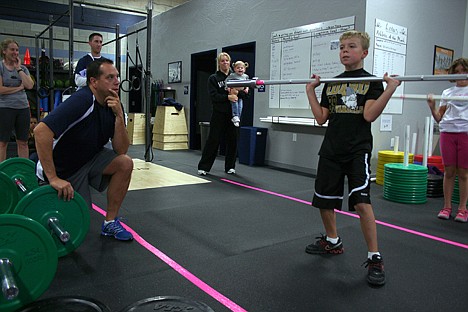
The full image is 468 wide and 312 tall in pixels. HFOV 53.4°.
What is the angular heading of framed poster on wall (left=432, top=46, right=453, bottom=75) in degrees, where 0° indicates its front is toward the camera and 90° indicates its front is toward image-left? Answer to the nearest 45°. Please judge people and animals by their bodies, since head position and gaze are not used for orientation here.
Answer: approximately 315°

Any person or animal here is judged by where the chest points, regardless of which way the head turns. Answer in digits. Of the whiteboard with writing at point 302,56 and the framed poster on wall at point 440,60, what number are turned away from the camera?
0

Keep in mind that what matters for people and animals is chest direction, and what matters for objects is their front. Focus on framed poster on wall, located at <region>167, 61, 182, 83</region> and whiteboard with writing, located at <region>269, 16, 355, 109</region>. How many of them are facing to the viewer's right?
0

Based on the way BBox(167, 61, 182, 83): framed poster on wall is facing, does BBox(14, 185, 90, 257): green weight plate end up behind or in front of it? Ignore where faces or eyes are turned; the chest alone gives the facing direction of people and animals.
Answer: in front

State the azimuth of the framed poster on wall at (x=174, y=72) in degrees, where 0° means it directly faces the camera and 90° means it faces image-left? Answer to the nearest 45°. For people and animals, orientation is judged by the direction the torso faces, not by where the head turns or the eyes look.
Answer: approximately 45°

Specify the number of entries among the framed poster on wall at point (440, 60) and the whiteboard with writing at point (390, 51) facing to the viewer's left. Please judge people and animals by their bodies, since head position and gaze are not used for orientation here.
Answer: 0

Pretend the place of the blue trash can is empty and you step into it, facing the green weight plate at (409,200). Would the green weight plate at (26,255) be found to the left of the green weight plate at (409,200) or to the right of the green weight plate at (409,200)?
right

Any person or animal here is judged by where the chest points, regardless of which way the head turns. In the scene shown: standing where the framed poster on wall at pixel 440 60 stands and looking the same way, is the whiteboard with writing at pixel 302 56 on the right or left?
on its right
